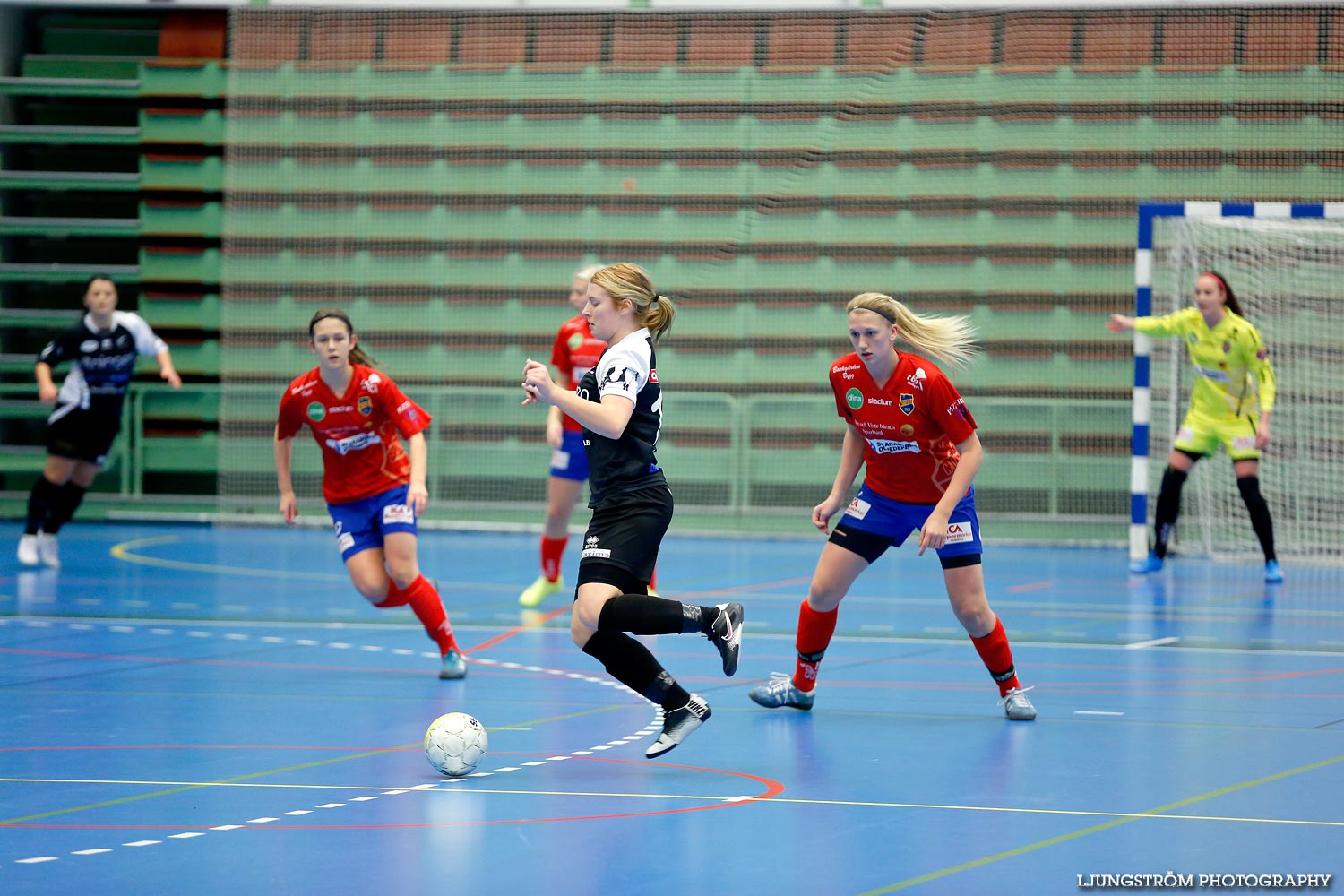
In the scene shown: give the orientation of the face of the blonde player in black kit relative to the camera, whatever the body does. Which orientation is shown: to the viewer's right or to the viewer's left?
to the viewer's left

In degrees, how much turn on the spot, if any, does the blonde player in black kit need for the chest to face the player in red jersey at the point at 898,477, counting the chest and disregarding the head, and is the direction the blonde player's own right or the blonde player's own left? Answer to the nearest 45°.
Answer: approximately 135° to the blonde player's own right

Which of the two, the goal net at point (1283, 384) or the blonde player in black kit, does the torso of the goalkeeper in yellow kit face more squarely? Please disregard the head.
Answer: the blonde player in black kit

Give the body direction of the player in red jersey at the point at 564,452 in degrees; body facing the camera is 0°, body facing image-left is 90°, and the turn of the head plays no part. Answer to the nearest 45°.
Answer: approximately 45°

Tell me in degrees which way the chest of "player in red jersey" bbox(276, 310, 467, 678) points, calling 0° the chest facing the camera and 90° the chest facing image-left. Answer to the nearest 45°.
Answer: approximately 0°

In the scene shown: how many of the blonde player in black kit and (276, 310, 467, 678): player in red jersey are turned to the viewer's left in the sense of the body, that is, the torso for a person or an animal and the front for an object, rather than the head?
1

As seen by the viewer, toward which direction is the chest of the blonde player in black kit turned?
to the viewer's left
